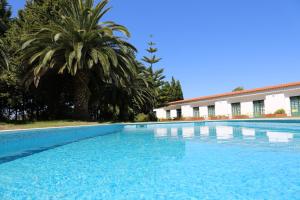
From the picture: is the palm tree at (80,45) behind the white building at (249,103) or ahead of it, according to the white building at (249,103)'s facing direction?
ahead

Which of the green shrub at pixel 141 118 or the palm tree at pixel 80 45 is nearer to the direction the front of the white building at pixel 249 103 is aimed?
the palm tree

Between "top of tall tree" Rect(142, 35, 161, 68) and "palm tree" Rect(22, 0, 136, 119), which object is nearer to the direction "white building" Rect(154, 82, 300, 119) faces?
the palm tree

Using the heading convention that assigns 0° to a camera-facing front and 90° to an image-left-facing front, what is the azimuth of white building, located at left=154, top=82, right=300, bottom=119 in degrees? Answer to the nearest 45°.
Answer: approximately 45°

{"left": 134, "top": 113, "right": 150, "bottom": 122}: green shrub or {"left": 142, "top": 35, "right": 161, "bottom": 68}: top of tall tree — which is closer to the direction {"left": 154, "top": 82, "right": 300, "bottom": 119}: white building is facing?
the green shrub

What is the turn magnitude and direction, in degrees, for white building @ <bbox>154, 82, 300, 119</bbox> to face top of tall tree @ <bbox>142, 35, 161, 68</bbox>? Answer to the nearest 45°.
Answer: approximately 90° to its right

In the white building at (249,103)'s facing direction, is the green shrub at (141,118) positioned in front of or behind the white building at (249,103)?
in front
